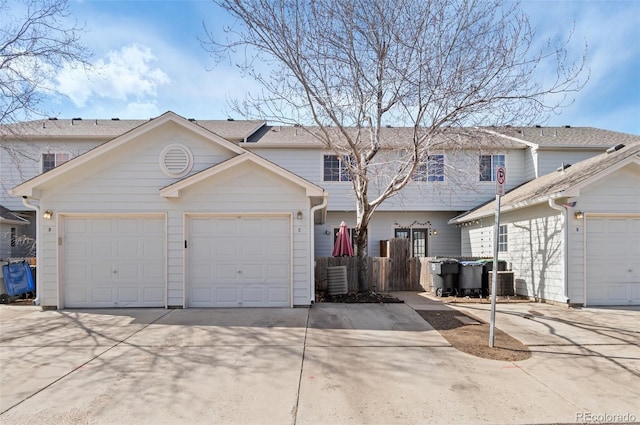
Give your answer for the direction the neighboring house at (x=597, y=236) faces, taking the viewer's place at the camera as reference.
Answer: facing the viewer

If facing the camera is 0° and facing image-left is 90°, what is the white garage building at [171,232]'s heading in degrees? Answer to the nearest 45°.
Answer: approximately 0°

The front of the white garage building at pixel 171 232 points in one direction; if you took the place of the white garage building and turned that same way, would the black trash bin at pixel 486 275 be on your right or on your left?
on your left

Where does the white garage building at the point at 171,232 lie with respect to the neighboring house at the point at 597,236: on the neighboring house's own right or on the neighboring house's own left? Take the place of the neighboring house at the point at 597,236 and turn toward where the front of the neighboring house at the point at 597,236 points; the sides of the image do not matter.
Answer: on the neighboring house's own right

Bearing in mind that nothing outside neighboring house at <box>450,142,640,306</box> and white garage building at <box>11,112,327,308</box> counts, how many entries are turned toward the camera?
2

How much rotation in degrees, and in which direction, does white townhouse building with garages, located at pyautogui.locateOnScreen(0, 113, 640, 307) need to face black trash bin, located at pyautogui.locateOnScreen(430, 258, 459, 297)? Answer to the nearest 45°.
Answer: approximately 45° to its left

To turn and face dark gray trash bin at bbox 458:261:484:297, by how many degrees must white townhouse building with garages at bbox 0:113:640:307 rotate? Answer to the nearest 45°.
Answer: approximately 45° to its left
